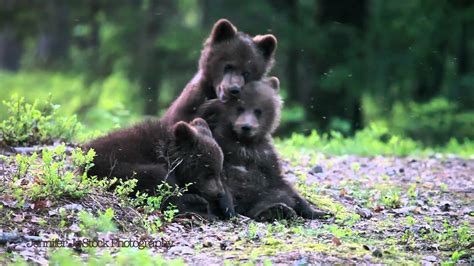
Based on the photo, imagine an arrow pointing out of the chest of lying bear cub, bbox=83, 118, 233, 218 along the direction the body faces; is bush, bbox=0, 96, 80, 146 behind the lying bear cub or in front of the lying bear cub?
behind

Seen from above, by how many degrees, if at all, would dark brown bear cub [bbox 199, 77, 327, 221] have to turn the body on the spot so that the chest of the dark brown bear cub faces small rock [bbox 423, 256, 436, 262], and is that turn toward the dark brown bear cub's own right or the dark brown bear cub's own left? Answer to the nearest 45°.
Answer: approximately 45° to the dark brown bear cub's own left

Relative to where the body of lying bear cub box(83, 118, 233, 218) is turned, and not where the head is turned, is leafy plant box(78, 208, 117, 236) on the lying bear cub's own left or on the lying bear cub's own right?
on the lying bear cub's own right

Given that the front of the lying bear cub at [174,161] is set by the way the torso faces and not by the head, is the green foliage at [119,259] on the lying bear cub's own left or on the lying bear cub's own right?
on the lying bear cub's own right

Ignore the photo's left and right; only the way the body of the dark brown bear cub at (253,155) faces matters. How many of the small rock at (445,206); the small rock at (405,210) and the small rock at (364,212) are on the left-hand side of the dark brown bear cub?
3

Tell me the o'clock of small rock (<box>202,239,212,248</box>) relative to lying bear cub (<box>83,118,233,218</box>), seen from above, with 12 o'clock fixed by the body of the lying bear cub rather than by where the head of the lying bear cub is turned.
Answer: The small rock is roughly at 1 o'clock from the lying bear cub.

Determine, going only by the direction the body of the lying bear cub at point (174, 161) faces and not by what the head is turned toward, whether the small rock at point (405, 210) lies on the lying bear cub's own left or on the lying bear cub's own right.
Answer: on the lying bear cub's own left

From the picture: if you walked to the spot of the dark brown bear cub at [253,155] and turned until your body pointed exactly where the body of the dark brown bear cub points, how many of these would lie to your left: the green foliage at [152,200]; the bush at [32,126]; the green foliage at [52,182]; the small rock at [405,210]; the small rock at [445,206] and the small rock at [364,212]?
3

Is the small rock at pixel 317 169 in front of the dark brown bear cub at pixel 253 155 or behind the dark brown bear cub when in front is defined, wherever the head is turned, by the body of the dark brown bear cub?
behind

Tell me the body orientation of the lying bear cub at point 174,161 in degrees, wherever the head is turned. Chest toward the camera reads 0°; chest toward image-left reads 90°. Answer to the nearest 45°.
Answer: approximately 315°

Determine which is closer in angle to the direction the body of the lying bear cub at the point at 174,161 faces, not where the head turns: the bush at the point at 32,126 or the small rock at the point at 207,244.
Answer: the small rock
